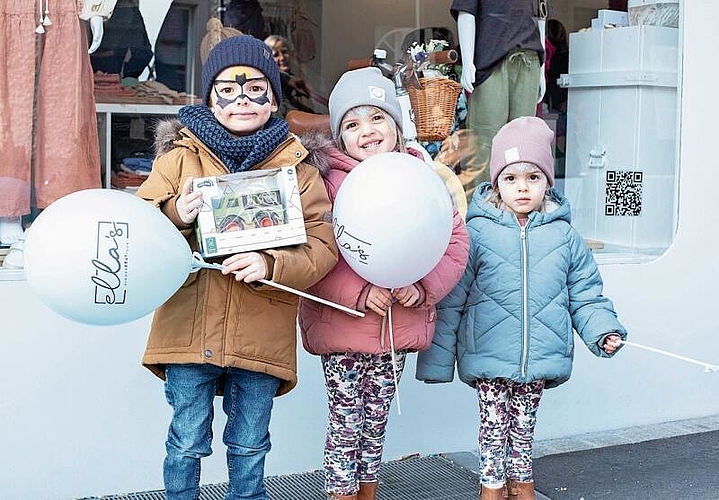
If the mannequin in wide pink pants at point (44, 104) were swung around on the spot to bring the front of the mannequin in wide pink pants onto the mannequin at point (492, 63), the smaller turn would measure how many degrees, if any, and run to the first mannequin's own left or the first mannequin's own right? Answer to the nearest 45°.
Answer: approximately 90° to the first mannequin's own left

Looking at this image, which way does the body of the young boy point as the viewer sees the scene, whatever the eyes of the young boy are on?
toward the camera

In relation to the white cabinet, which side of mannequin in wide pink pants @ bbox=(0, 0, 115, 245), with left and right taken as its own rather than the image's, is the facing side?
left

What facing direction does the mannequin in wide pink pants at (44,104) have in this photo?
toward the camera

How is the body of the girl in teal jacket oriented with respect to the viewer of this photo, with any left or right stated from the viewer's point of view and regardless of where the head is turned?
facing the viewer

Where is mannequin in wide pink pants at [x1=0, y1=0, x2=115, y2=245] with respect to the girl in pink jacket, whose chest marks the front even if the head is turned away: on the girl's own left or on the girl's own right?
on the girl's own right

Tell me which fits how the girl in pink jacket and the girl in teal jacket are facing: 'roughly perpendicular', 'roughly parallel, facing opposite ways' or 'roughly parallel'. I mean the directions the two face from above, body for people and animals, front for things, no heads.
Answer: roughly parallel

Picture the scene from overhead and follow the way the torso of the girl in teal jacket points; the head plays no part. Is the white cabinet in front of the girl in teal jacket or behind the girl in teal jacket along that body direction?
behind

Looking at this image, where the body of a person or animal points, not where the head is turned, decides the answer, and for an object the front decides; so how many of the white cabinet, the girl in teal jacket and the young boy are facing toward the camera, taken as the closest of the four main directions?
3

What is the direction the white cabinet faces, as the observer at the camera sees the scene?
facing the viewer

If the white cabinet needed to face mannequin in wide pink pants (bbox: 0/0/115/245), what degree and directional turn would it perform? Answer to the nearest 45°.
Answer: approximately 45° to its right
